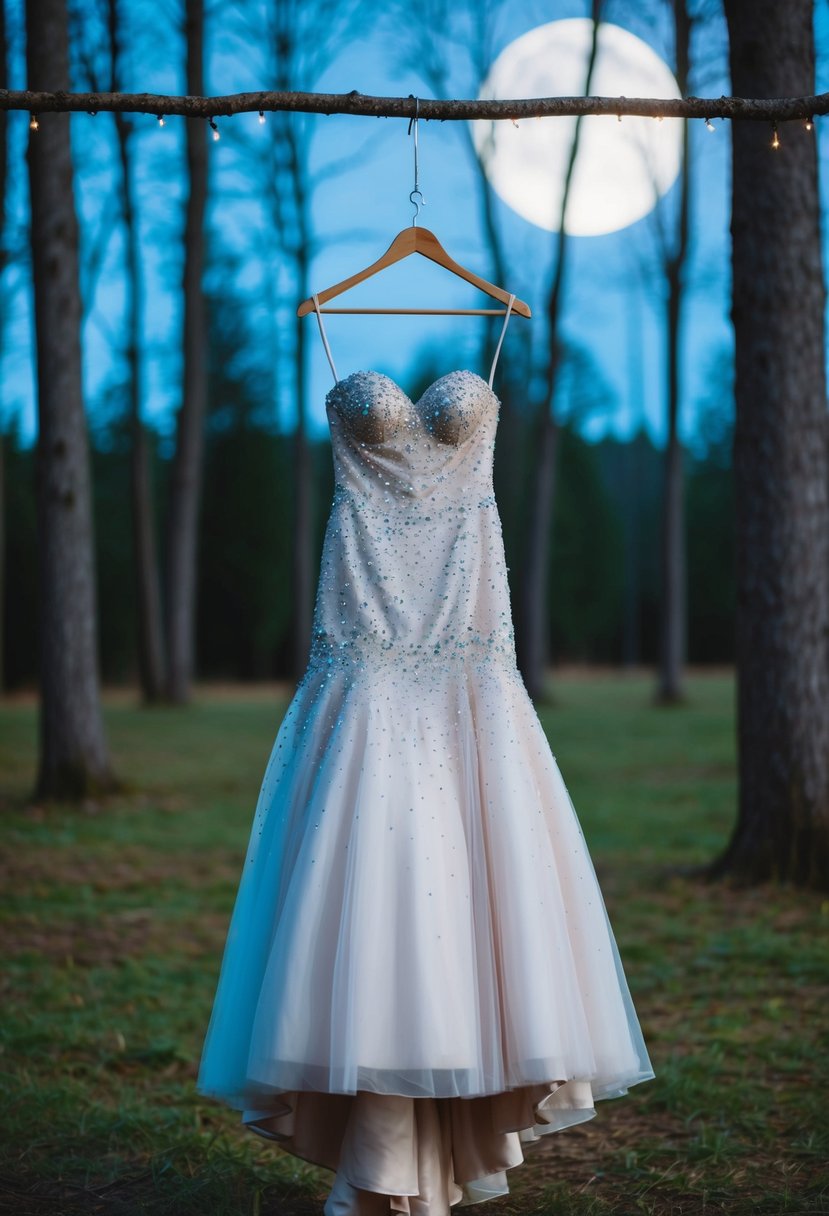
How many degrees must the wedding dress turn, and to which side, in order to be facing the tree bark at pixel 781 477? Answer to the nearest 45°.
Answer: approximately 135° to its left

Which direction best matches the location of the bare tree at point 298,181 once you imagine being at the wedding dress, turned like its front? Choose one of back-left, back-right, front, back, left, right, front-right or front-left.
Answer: back

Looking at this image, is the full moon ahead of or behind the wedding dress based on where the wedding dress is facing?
behind

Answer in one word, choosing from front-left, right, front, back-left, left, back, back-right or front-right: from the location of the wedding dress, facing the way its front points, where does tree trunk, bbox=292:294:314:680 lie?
back

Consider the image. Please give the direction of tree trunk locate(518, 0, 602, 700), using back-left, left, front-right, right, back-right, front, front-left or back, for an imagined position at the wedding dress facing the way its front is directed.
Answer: back

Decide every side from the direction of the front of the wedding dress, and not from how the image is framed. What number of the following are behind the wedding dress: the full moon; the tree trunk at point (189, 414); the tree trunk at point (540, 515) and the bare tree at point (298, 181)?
4

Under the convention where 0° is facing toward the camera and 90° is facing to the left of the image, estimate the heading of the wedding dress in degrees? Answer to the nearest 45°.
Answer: approximately 0°

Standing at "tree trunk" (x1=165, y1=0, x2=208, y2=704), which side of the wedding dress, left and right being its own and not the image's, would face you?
back
